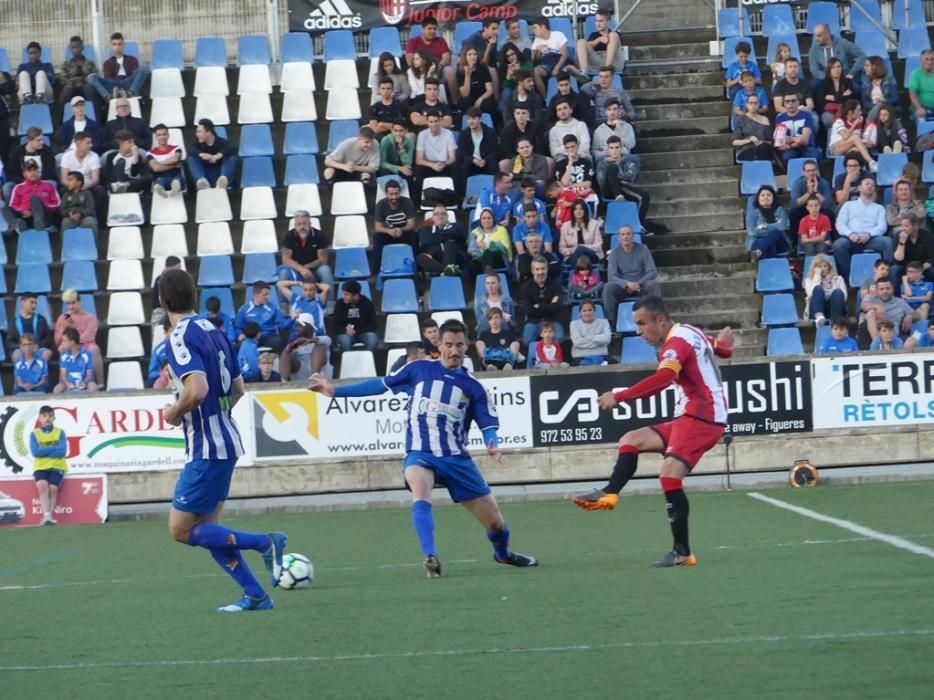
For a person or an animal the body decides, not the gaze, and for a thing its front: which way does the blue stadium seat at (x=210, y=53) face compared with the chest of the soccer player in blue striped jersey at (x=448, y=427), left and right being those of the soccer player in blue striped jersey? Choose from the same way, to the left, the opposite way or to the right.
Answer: the same way

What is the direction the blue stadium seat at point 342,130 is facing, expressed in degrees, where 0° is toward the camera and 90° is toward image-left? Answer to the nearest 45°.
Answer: approximately 0°

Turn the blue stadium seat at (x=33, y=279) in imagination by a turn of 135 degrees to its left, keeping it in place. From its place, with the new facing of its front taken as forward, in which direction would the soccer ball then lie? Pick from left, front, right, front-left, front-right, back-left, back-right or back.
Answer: back-right

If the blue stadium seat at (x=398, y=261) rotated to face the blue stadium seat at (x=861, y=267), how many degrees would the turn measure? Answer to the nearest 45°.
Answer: approximately 90° to its left

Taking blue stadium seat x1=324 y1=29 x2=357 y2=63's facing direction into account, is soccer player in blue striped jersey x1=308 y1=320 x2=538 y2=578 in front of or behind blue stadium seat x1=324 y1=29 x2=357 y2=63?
in front

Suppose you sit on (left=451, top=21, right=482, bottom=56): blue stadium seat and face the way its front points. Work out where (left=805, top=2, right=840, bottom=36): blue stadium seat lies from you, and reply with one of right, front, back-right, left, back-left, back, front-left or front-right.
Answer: left

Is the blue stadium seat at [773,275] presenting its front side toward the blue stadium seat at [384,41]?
no

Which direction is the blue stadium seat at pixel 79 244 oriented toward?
toward the camera

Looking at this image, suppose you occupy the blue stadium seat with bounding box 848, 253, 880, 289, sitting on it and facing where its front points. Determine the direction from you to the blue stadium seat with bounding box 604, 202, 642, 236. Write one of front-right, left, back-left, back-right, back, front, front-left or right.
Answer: right

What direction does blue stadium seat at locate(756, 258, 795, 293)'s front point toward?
toward the camera

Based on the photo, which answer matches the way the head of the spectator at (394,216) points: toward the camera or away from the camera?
toward the camera

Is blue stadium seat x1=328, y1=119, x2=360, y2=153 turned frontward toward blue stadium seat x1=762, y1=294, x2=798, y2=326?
no

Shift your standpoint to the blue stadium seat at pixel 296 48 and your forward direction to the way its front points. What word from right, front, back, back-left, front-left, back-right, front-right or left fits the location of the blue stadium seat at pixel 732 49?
left

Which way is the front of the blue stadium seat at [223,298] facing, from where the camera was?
facing the viewer

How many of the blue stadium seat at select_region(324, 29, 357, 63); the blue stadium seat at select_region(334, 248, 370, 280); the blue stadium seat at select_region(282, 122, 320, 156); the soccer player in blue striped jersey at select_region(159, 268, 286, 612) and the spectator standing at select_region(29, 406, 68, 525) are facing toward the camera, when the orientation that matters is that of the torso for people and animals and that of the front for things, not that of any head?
4

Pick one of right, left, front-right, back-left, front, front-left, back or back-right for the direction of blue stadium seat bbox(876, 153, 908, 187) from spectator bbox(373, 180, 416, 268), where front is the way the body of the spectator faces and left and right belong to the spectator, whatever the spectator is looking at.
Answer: left

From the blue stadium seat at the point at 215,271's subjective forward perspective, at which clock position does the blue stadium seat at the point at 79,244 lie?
the blue stadium seat at the point at 79,244 is roughly at 4 o'clock from the blue stadium seat at the point at 215,271.

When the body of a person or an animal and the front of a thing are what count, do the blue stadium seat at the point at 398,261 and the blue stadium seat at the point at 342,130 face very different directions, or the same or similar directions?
same or similar directions

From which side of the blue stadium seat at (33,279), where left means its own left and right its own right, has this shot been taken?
front
